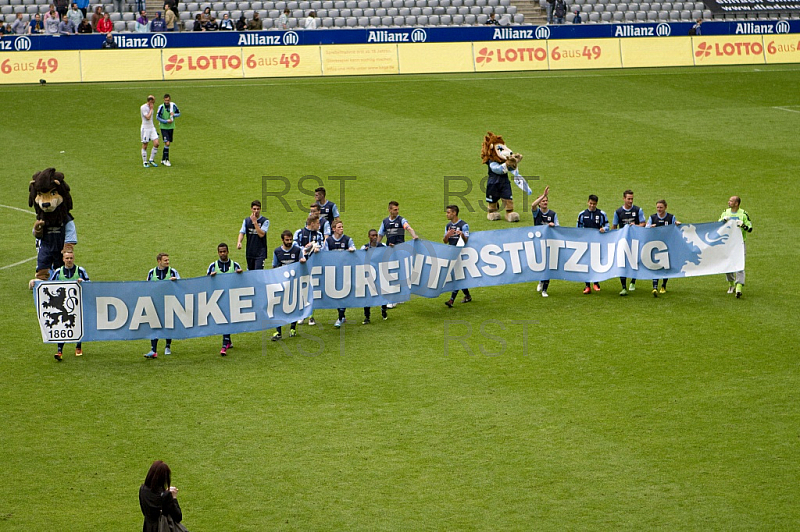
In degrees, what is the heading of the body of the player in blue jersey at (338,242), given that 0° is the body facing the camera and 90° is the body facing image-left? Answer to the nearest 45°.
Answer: approximately 0°

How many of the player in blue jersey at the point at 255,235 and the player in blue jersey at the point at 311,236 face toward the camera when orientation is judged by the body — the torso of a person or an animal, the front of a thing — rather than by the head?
2

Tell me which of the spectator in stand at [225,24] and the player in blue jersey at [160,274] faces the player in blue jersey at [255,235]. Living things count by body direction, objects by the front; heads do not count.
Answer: the spectator in stand

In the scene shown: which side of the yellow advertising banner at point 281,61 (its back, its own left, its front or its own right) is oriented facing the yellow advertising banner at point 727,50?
left

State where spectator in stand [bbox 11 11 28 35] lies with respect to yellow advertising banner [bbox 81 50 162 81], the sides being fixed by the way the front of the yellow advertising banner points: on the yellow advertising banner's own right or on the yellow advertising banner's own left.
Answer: on the yellow advertising banner's own right

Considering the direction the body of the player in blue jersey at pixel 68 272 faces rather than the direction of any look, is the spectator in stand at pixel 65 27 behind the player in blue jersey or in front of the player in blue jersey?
behind

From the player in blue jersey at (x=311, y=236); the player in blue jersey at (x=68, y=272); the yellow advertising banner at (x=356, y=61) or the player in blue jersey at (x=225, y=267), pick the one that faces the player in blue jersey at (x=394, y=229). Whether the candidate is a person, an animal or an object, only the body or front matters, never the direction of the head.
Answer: the yellow advertising banner

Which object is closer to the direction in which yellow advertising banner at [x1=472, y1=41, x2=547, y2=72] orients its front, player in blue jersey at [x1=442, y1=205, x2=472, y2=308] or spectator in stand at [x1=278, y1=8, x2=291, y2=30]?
the player in blue jersey

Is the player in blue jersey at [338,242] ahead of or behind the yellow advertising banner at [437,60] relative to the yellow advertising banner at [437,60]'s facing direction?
ahead

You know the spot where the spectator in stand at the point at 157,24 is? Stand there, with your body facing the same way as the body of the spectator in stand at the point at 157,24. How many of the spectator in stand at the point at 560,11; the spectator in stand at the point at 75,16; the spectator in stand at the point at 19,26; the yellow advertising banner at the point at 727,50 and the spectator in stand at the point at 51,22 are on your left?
2

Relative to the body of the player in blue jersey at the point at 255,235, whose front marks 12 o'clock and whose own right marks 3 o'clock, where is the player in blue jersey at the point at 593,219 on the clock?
the player in blue jersey at the point at 593,219 is roughly at 9 o'clock from the player in blue jersey at the point at 255,235.

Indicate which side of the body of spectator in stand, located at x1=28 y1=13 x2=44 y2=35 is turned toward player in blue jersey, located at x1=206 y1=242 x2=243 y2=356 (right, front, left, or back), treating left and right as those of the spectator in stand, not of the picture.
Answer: front

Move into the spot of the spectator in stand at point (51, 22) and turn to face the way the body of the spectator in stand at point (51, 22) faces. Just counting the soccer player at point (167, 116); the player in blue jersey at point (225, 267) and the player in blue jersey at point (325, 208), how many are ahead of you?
3

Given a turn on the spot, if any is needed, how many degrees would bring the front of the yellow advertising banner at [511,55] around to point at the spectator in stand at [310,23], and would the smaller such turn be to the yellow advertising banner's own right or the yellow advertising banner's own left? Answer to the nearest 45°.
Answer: approximately 90° to the yellow advertising banner's own right
